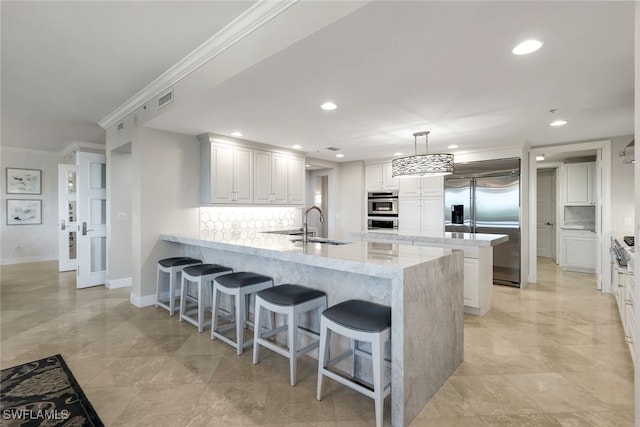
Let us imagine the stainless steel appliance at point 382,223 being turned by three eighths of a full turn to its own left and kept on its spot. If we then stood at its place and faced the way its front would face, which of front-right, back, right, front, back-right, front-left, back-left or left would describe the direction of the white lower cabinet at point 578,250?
front-right

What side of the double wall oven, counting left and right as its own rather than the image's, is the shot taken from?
front

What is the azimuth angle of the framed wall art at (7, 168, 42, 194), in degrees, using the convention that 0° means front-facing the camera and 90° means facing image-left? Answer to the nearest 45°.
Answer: approximately 0°

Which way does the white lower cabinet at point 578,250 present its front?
toward the camera

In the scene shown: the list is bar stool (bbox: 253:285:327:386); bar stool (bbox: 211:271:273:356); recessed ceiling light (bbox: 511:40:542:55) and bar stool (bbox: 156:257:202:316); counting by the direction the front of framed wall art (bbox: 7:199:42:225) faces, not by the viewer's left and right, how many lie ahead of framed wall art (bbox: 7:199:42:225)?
4

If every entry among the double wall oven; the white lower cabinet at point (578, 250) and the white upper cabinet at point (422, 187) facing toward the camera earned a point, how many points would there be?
3

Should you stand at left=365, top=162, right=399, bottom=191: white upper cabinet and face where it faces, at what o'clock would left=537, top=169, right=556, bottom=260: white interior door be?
The white interior door is roughly at 8 o'clock from the white upper cabinet.

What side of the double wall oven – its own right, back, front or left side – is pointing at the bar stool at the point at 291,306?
front

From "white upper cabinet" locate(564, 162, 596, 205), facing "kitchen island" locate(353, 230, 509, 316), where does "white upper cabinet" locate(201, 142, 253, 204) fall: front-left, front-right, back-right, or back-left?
front-right

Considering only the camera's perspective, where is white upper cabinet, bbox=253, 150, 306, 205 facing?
facing the viewer and to the right of the viewer

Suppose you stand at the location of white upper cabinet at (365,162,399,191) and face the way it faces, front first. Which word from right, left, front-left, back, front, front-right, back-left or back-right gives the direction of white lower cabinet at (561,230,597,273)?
left

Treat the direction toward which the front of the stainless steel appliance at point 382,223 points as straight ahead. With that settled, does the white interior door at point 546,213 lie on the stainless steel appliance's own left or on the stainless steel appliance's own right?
on the stainless steel appliance's own left

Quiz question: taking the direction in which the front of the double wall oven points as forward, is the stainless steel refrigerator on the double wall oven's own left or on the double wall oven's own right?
on the double wall oven's own left

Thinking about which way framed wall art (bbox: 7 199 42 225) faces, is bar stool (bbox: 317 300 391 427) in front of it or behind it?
in front

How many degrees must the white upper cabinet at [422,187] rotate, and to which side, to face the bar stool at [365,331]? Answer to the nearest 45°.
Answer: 0° — it already faces it
